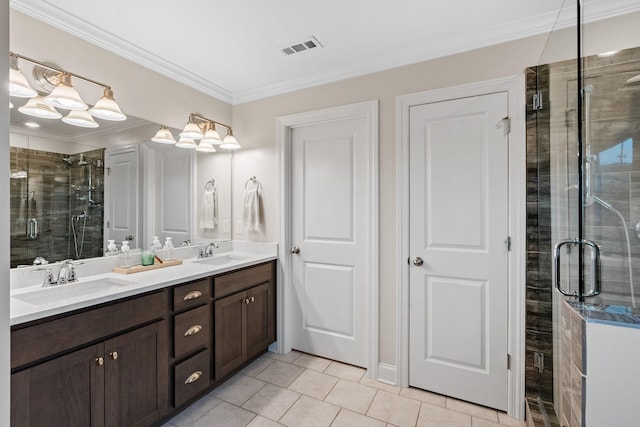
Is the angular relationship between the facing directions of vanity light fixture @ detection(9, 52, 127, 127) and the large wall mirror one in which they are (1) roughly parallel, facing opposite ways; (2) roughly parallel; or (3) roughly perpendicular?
roughly parallel

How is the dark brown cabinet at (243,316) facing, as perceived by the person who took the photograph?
facing the viewer and to the right of the viewer

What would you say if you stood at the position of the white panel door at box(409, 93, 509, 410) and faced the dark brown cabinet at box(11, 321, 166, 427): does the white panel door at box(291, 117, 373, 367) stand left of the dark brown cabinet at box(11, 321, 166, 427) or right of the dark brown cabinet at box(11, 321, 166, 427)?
right

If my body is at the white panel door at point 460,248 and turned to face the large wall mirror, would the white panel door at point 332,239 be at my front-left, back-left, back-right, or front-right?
front-right

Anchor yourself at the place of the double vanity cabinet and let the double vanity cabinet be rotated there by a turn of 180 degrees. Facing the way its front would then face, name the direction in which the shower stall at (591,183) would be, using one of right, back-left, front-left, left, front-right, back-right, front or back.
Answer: back

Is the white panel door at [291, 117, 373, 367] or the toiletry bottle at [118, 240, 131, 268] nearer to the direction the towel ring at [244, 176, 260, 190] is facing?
the toiletry bottle

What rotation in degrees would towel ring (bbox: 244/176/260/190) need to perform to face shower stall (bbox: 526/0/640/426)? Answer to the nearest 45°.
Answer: approximately 90° to its left

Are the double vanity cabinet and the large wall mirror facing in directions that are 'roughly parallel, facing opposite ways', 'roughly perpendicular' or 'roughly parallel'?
roughly parallel

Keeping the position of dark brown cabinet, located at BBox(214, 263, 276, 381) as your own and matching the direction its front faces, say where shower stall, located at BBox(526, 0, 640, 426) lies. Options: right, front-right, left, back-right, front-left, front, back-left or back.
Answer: front
